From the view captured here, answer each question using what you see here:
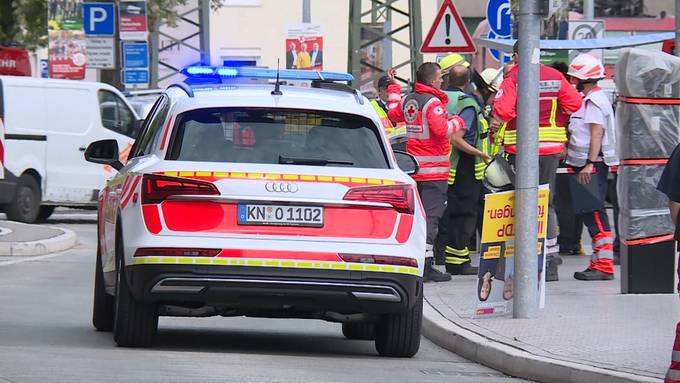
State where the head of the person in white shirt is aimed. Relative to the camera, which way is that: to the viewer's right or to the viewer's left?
to the viewer's left

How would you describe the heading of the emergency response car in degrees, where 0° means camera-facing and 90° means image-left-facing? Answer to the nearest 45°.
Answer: approximately 180°

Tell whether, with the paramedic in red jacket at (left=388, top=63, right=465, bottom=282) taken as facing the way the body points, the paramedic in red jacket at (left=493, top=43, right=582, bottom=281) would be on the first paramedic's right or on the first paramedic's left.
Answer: on the first paramedic's right

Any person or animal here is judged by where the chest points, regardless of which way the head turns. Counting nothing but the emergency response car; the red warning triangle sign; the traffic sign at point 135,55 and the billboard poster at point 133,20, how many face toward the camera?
3

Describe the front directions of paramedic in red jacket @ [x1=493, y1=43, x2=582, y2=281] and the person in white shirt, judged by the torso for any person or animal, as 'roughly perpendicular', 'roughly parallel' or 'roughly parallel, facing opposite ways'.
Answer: roughly perpendicular

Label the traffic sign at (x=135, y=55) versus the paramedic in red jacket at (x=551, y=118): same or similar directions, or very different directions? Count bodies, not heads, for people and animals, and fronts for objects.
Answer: very different directions

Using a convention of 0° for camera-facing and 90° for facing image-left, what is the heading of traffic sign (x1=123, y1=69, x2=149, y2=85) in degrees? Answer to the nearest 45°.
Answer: approximately 0°
